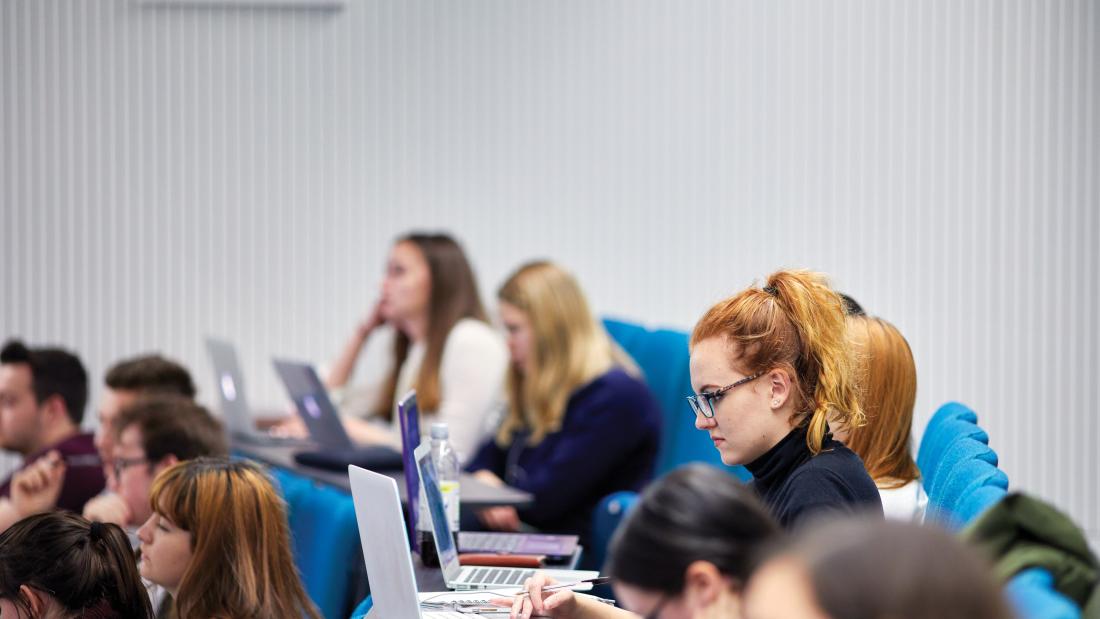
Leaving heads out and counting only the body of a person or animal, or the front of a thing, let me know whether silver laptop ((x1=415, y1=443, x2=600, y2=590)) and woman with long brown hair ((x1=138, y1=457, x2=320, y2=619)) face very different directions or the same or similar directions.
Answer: very different directions

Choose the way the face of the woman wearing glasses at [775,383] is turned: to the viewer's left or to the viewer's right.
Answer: to the viewer's left

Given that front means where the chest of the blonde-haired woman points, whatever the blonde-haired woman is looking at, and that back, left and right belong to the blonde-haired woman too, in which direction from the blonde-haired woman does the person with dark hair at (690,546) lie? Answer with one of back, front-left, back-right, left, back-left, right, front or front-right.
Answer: left

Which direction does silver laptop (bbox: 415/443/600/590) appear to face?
to the viewer's right

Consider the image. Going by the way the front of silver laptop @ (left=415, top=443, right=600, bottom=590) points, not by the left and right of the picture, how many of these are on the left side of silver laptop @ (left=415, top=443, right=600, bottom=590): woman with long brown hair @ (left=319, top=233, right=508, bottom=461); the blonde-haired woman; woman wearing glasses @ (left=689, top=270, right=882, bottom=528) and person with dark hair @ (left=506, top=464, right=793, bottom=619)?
2

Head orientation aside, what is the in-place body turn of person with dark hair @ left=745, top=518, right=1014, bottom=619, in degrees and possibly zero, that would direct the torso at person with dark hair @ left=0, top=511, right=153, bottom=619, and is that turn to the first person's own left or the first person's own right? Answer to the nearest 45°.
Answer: approximately 45° to the first person's own right

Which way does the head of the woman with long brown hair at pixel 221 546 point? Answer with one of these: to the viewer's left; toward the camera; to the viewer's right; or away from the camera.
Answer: to the viewer's left

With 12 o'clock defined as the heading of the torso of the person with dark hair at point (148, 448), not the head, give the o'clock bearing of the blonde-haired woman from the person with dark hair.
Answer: The blonde-haired woman is roughly at 5 o'clock from the person with dark hair.

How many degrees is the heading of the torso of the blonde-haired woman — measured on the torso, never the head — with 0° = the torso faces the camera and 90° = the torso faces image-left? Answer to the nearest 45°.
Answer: approximately 90°

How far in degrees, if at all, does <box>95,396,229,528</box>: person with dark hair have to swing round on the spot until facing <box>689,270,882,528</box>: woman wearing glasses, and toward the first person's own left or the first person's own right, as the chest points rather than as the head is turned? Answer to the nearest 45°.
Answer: approximately 135° to the first person's own left

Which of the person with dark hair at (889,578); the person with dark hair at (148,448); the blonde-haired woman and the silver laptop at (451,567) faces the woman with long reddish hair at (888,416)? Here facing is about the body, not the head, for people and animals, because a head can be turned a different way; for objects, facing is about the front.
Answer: the silver laptop

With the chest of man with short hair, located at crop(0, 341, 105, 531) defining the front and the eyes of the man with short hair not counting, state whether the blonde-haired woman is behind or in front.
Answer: behind

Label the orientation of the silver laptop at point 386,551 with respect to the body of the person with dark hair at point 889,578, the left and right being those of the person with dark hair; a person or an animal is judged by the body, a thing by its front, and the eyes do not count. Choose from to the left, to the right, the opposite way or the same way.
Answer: the opposite way

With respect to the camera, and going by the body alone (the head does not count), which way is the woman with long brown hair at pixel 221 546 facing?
to the viewer's left
